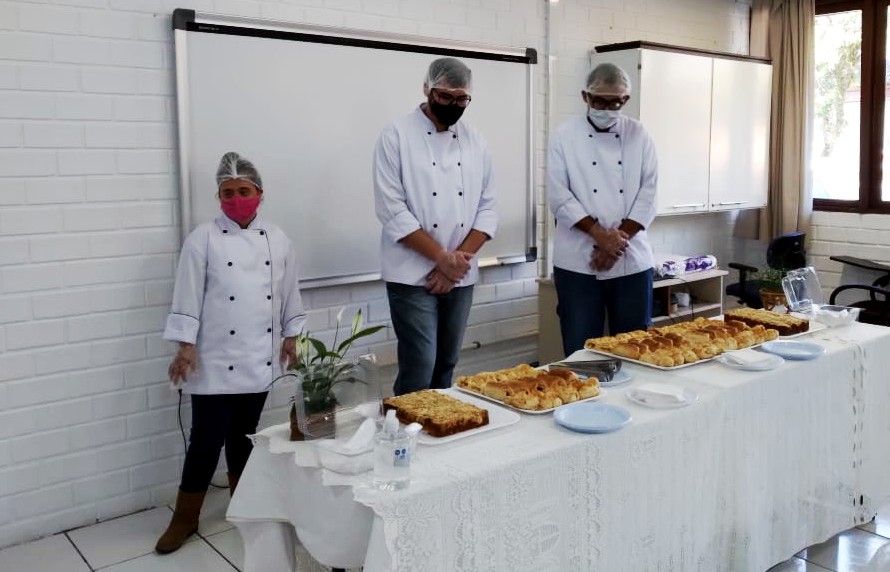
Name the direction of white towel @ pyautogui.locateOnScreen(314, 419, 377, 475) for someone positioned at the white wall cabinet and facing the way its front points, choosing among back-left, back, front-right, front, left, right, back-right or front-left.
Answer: front-right

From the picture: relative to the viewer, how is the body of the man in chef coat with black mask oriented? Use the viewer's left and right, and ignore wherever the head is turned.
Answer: facing the viewer and to the right of the viewer

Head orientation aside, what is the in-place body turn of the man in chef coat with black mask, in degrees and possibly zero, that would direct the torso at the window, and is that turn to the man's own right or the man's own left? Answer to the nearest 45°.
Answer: approximately 90° to the man's own left

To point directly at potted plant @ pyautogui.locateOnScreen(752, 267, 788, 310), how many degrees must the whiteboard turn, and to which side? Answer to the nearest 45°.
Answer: approximately 45° to its left

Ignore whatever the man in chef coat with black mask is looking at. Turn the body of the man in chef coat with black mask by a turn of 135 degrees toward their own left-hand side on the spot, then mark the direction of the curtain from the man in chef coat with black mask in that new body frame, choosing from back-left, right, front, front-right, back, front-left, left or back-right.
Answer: front-right

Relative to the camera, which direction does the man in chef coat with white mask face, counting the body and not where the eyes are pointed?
toward the camera

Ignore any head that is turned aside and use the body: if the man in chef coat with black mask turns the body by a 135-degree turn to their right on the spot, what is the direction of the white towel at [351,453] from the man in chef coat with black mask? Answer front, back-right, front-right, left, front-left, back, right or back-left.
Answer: left
